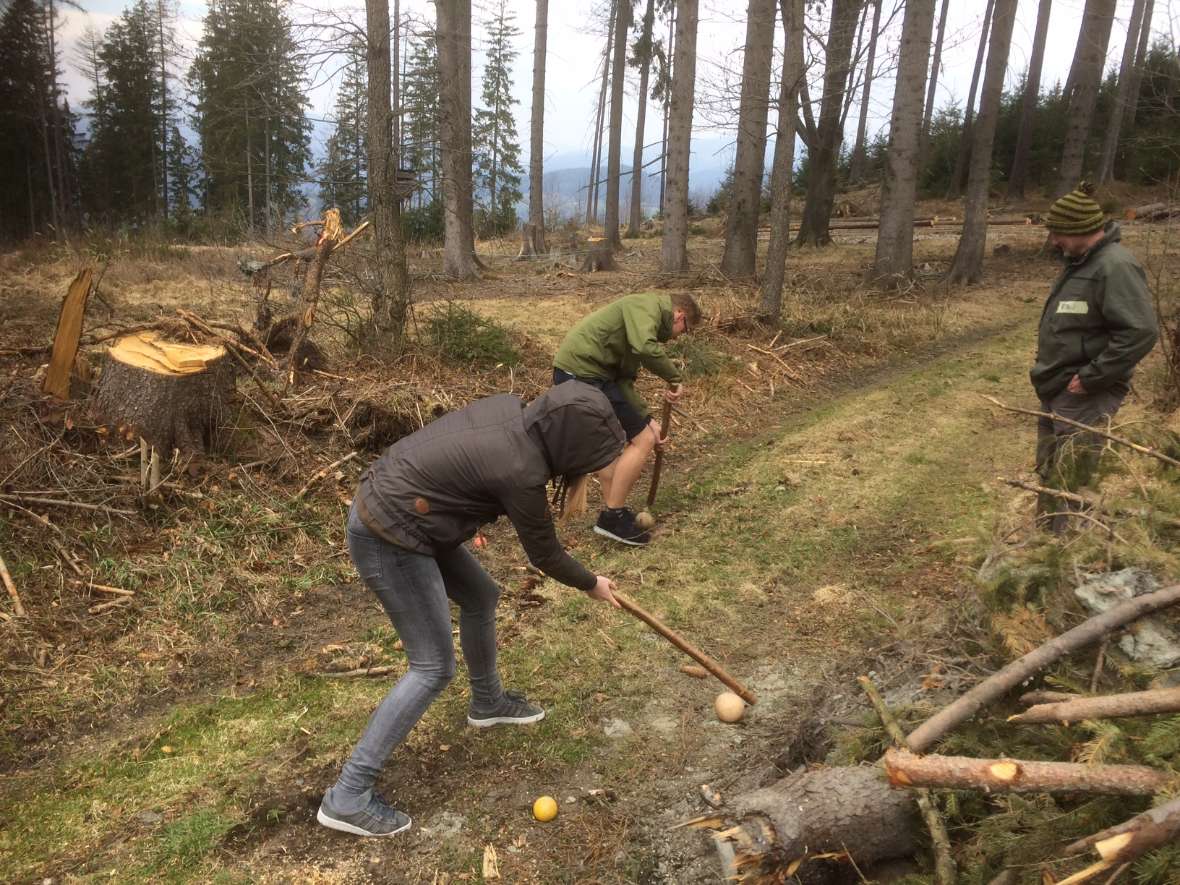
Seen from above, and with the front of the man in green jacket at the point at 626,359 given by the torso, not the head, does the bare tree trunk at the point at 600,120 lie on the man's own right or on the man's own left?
on the man's own left

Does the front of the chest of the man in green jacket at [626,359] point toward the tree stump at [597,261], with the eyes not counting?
no

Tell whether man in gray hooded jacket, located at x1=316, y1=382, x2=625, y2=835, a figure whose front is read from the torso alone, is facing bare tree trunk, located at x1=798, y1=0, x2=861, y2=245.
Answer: no

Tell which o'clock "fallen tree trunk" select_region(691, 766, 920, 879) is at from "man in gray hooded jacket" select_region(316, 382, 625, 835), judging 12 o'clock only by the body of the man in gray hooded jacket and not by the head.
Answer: The fallen tree trunk is roughly at 1 o'clock from the man in gray hooded jacket.

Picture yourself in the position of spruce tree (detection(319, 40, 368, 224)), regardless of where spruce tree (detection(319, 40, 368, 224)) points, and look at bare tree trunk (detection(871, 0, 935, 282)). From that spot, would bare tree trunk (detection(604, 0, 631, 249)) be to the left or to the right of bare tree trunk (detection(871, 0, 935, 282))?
left

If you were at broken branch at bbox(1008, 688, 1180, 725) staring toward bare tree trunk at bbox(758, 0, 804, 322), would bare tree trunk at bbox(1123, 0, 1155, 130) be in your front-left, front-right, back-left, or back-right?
front-right

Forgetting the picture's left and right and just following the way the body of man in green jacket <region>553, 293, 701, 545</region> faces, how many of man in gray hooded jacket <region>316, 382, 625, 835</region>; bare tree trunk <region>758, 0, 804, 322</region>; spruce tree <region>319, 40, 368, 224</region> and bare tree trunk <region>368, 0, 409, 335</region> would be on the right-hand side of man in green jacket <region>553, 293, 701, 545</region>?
1

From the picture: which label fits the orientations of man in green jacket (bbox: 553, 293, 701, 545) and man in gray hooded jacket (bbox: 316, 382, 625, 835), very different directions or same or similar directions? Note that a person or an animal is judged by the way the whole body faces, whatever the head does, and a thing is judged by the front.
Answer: same or similar directions

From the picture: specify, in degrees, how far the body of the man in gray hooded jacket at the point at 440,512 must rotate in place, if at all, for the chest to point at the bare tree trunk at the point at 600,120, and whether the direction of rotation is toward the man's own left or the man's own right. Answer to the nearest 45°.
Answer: approximately 90° to the man's own left

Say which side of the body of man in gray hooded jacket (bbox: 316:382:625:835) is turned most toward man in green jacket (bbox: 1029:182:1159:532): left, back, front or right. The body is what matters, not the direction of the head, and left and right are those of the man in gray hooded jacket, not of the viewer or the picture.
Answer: front

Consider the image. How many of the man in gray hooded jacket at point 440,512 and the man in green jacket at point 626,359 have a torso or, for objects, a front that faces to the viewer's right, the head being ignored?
2

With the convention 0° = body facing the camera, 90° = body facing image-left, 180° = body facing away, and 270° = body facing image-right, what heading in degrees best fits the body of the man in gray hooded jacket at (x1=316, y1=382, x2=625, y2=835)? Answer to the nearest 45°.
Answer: approximately 270°

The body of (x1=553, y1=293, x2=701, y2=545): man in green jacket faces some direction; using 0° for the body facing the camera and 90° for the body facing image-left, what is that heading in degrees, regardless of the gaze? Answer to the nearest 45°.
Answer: approximately 270°

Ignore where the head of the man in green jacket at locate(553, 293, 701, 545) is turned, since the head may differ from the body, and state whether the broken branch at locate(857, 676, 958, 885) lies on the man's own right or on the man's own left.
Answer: on the man's own right

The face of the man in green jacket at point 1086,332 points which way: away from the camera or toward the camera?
toward the camera

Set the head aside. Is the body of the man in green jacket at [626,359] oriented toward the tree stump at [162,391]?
no
